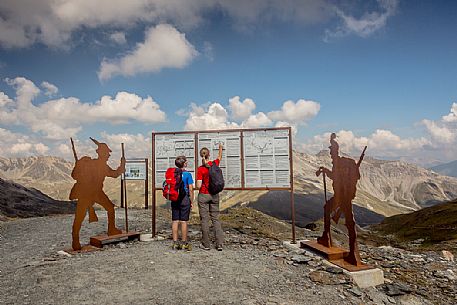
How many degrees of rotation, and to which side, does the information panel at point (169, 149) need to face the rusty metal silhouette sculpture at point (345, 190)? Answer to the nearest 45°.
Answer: approximately 45° to its left

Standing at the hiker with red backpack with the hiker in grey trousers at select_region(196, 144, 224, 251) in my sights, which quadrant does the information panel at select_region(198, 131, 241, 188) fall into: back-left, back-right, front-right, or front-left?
front-left

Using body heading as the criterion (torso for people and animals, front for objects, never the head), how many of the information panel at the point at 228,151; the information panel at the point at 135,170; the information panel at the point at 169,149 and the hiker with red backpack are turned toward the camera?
3

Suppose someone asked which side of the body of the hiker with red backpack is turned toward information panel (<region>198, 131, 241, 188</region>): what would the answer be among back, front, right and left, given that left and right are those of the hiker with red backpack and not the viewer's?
front

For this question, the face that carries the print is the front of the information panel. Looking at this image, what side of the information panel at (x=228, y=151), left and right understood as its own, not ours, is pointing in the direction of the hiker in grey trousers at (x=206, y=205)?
front

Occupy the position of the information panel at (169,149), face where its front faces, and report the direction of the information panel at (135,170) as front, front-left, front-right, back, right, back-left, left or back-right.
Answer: back-right

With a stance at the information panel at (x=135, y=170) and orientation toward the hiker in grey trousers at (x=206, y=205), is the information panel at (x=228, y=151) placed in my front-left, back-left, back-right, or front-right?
front-left

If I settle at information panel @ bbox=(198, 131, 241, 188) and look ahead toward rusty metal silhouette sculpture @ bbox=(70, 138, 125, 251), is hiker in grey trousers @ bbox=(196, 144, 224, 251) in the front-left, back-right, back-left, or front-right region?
front-left

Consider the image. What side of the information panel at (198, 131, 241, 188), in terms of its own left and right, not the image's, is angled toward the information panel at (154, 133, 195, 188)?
right

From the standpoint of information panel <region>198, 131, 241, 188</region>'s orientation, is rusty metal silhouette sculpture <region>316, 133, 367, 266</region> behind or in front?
in front

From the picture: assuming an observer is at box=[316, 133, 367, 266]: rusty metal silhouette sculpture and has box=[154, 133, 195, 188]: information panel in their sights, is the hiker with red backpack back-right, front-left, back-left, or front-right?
front-left

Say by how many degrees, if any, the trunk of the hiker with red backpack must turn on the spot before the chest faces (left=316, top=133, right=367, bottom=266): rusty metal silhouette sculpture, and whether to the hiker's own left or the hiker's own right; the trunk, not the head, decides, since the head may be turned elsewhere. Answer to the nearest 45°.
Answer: approximately 90° to the hiker's own right

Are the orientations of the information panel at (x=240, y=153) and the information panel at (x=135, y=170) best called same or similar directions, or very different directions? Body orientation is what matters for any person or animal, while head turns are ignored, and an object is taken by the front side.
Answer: same or similar directions

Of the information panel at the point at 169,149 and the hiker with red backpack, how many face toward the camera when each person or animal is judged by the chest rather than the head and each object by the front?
1

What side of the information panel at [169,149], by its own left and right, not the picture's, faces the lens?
front

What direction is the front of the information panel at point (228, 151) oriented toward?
toward the camera
